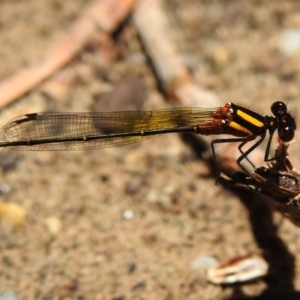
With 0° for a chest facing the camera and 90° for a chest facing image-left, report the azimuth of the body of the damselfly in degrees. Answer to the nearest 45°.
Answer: approximately 270°

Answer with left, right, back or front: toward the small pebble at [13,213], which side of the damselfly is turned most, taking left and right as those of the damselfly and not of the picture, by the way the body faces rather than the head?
back
